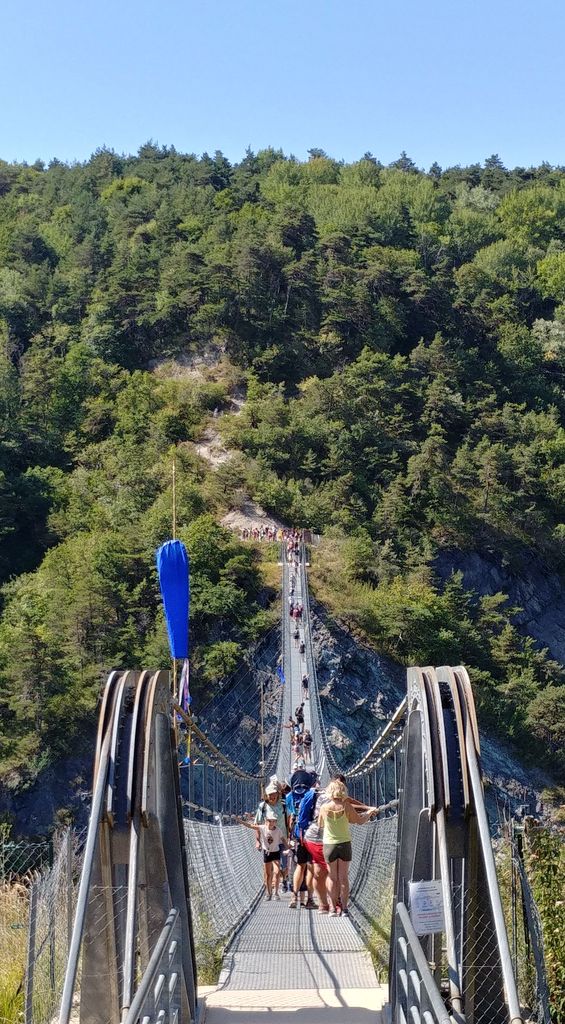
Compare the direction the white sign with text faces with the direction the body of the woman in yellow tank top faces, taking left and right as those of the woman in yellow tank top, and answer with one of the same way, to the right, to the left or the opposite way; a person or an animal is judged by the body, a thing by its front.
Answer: the opposite way

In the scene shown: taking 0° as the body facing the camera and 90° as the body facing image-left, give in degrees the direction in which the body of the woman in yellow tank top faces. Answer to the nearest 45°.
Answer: approximately 180°

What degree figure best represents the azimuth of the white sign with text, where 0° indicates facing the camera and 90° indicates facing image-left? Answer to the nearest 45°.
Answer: approximately 0°

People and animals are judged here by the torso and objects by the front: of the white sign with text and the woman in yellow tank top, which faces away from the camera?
the woman in yellow tank top

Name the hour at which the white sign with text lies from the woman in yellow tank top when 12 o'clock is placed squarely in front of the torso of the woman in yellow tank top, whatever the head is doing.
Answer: The white sign with text is roughly at 6 o'clock from the woman in yellow tank top.

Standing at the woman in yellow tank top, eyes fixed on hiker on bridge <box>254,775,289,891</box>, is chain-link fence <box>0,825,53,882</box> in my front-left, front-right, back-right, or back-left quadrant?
front-left

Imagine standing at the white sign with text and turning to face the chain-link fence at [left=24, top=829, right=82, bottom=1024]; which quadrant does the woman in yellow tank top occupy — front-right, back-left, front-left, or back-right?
front-right

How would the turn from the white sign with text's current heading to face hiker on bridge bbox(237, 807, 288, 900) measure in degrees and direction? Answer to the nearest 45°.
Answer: approximately 180°

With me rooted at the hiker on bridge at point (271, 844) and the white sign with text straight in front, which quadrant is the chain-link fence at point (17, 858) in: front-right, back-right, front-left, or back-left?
front-right

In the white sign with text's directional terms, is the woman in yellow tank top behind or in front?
behind

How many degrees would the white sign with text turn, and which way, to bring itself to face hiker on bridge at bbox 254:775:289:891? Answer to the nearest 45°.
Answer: approximately 180°
